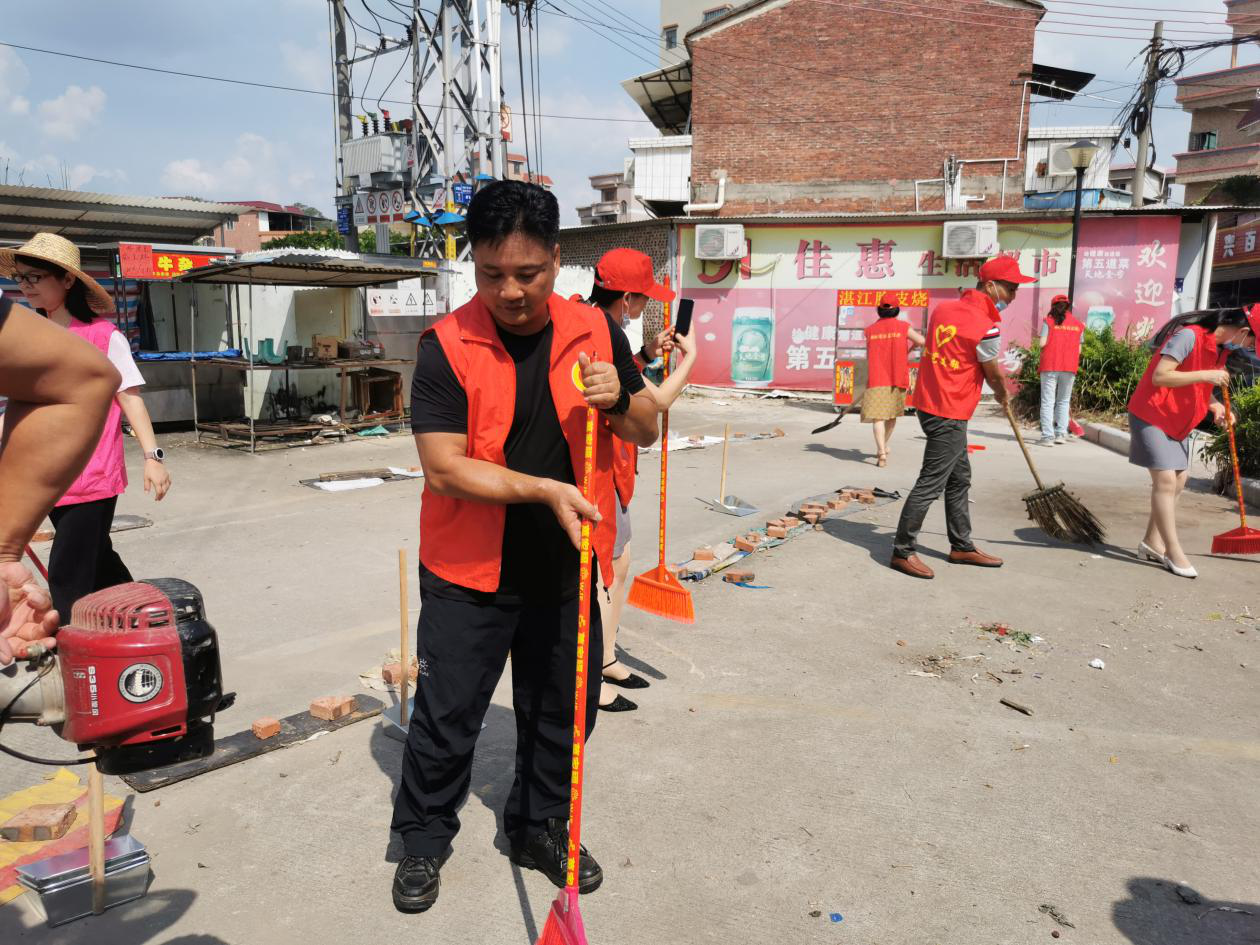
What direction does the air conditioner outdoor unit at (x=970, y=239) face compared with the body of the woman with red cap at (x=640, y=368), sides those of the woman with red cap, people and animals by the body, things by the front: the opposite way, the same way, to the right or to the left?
to the right

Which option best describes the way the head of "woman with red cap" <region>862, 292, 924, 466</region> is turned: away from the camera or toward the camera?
away from the camera

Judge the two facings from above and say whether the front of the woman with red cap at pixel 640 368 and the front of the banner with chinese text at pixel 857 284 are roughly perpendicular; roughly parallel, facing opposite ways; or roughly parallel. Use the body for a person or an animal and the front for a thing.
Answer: roughly perpendicular

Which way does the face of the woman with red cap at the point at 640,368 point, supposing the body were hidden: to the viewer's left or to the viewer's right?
to the viewer's right

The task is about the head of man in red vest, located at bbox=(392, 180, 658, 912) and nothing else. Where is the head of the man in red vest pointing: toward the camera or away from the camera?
toward the camera

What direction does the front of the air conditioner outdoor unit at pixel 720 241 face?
toward the camera

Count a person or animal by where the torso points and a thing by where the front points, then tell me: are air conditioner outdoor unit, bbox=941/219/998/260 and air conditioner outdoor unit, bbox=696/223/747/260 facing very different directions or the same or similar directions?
same or similar directions

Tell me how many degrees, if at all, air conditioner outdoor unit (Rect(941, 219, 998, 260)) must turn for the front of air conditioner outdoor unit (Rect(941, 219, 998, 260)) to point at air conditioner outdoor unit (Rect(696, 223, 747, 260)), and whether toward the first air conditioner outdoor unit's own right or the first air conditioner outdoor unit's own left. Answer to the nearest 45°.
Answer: approximately 90° to the first air conditioner outdoor unit's own right

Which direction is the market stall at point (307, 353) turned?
toward the camera

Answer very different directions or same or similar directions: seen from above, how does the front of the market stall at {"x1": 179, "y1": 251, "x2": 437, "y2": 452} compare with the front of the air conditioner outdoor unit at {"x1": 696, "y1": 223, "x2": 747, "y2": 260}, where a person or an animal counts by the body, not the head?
same or similar directions

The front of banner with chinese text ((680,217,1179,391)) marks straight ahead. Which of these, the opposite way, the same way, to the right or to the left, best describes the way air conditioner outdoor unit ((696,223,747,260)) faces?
the same way

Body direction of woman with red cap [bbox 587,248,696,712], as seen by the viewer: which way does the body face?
to the viewer's right
